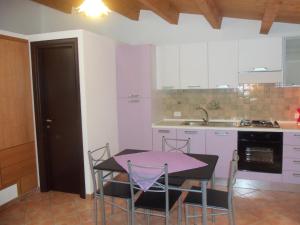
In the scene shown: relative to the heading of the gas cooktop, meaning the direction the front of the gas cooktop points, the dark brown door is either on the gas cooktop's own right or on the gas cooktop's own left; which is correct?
on the gas cooktop's own right

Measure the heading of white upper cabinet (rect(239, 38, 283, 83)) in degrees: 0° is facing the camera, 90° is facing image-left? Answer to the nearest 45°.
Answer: approximately 0°

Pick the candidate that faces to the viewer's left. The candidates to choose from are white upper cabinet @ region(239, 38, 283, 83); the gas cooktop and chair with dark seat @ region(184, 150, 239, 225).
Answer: the chair with dark seat

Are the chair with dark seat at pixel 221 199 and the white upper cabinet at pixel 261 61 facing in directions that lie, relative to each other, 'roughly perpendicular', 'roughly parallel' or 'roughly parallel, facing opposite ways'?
roughly perpendicular

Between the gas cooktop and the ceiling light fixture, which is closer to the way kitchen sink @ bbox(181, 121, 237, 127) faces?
the ceiling light fixture

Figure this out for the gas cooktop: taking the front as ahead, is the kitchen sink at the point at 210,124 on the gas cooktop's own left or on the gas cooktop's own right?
on the gas cooktop's own right

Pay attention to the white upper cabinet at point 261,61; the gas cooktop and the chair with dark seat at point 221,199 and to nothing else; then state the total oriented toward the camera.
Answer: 2

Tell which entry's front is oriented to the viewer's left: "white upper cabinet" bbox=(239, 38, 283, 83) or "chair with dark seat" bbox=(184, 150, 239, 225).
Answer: the chair with dark seat

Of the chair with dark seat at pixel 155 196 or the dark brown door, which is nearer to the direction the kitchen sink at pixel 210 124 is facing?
the chair with dark seat

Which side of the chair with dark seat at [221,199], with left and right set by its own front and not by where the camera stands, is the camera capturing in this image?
left

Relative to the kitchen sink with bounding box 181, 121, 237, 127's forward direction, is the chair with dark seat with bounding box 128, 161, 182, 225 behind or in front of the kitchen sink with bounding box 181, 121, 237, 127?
in front
